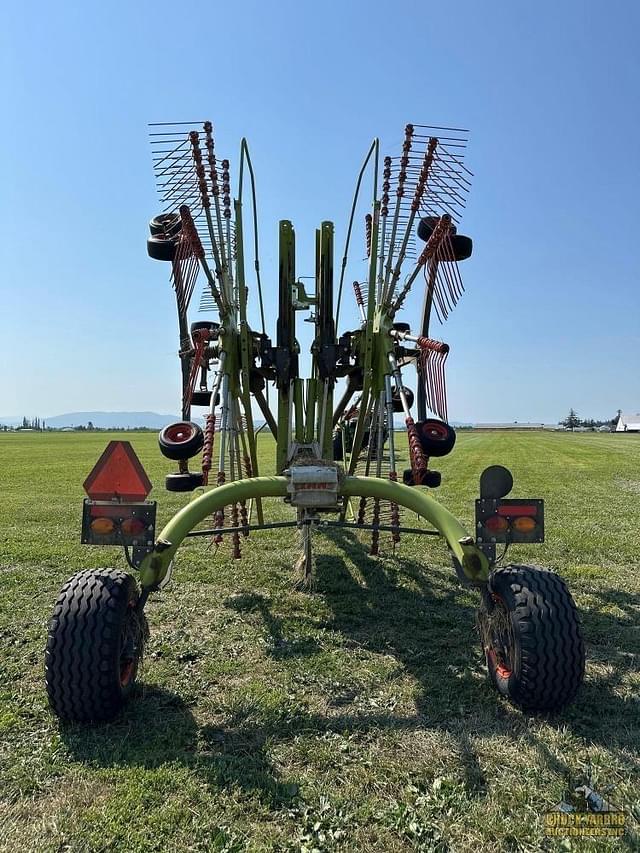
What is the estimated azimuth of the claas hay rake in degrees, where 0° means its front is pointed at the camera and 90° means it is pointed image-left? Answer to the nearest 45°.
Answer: approximately 180°
